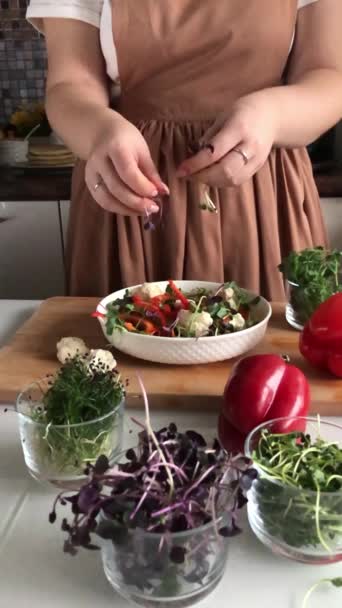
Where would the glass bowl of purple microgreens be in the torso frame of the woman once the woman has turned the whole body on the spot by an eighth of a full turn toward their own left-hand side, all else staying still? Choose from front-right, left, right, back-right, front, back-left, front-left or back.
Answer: front-right

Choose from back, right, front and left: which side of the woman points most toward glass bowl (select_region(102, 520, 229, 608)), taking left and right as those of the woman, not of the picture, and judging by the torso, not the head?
front

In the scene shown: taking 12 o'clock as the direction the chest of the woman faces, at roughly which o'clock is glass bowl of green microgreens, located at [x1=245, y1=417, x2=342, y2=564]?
The glass bowl of green microgreens is roughly at 12 o'clock from the woman.

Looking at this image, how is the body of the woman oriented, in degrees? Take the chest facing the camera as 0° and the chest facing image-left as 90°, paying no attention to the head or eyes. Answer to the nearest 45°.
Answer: approximately 0°
